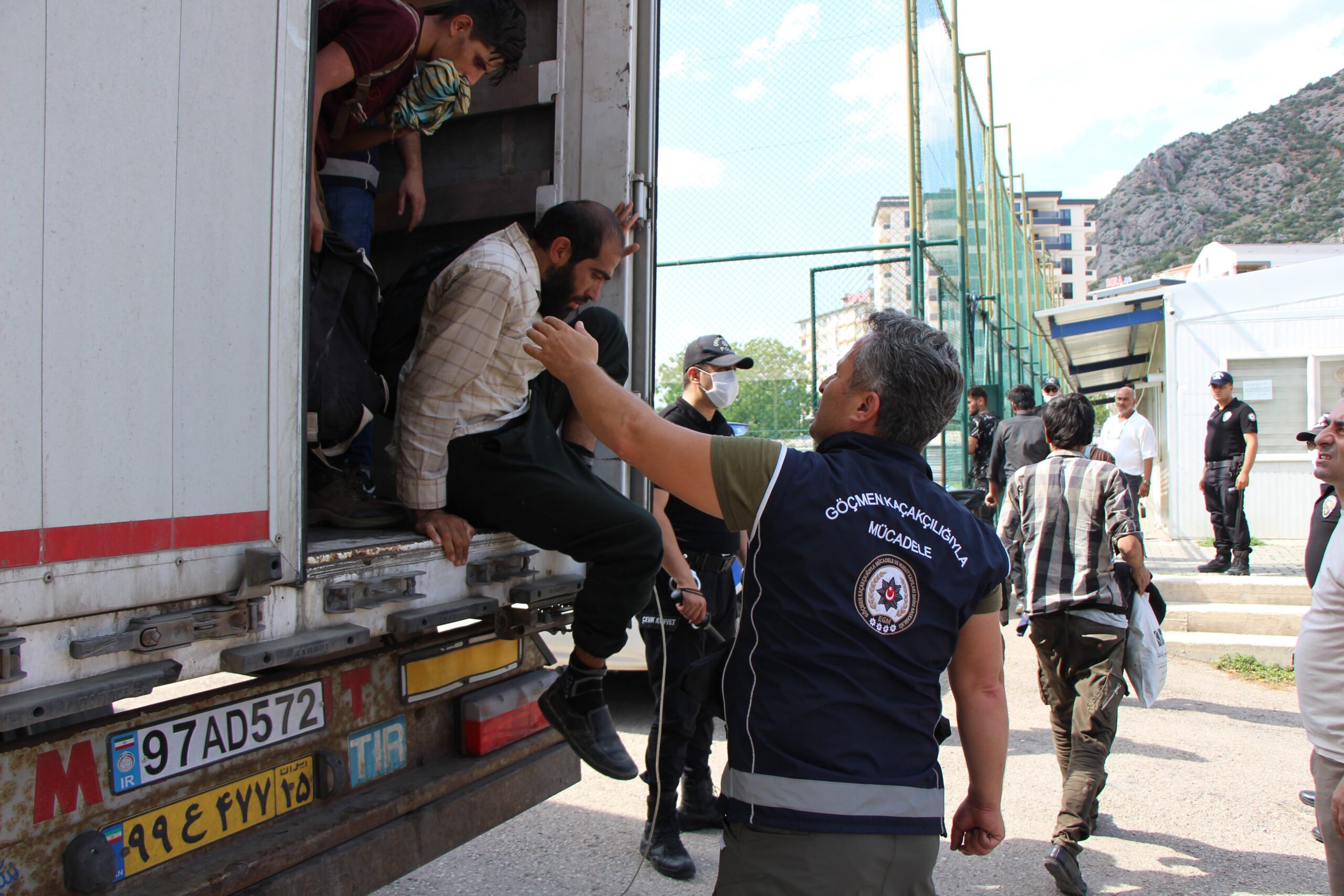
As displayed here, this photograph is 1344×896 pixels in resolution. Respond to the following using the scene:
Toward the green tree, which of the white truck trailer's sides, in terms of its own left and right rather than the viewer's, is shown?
right

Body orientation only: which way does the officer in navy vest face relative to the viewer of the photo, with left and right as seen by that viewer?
facing away from the viewer and to the left of the viewer

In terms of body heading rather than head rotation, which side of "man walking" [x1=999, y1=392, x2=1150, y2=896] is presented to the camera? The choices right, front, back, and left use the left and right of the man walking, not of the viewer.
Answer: back

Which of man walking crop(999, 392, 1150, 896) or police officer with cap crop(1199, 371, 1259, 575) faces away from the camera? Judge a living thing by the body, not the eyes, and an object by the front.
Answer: the man walking

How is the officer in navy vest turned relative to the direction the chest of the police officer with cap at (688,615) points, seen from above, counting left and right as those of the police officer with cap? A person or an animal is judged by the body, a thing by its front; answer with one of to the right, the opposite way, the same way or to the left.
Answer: the opposite way

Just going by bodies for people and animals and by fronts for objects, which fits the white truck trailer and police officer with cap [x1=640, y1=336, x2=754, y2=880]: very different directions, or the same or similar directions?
very different directions
